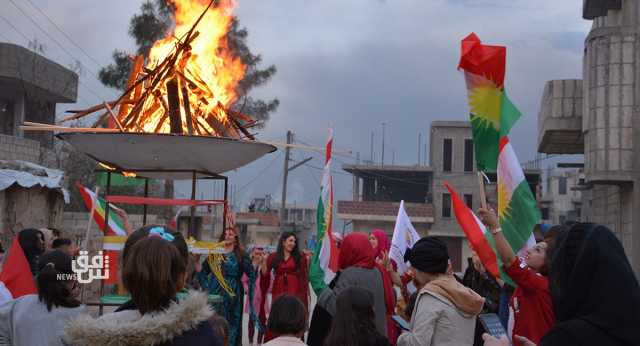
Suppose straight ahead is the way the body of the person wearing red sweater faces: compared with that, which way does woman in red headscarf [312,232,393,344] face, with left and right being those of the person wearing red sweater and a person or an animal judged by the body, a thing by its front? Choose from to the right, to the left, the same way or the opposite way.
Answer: to the right

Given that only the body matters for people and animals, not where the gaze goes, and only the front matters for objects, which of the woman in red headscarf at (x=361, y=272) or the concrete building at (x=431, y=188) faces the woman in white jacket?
the concrete building

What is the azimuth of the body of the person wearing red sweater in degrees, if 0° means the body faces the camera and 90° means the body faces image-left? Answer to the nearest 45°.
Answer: approximately 90°

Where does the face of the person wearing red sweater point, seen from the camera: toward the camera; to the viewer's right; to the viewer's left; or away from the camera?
to the viewer's left

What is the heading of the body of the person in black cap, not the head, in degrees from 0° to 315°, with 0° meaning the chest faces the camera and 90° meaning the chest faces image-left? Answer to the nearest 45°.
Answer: approximately 135°

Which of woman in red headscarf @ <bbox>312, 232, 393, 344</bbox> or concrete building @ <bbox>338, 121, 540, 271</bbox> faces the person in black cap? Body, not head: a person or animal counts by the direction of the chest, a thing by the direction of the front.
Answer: the concrete building

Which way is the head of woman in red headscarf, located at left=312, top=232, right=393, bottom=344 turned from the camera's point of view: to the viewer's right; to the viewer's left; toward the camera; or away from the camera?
away from the camera

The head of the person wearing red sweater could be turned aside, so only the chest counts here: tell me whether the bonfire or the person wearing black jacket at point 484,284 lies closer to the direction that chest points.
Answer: the bonfire

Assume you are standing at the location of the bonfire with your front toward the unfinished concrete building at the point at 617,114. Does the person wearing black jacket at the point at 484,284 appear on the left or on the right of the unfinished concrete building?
right

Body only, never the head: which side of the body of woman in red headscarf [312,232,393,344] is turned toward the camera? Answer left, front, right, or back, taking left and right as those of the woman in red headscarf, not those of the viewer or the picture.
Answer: back
